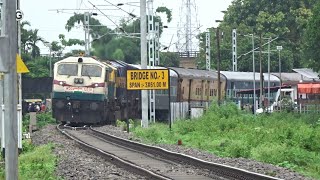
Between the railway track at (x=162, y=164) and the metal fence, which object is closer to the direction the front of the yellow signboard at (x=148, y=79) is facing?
the railway track

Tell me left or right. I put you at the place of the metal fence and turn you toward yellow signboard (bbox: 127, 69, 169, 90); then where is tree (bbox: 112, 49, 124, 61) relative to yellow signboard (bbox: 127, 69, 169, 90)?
right

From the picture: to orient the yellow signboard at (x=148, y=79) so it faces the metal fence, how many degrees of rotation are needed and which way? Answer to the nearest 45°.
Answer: approximately 135° to its left

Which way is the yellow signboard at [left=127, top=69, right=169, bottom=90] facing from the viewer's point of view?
toward the camera

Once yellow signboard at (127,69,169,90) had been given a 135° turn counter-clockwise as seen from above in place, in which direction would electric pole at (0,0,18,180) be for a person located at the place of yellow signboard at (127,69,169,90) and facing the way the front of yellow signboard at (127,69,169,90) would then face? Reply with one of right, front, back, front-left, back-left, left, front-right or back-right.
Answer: back-right

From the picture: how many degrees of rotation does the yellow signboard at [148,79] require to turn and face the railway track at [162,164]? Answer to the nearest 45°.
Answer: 0° — it already faces it

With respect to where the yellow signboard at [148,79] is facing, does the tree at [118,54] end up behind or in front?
behind
